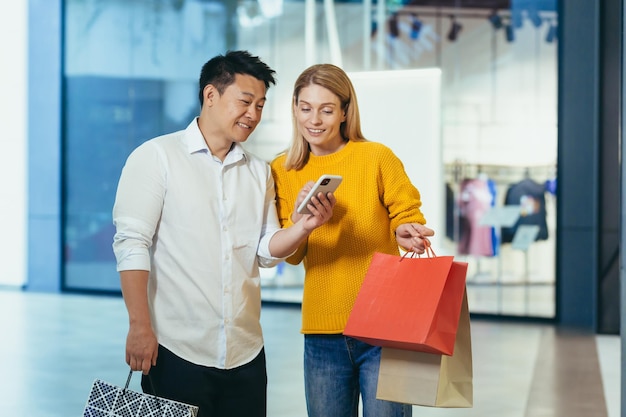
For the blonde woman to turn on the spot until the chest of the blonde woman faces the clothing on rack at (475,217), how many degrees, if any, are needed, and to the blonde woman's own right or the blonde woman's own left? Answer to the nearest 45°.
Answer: approximately 180°

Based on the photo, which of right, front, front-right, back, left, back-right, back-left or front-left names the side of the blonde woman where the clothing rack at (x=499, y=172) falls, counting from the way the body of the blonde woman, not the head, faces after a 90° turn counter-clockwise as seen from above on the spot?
left

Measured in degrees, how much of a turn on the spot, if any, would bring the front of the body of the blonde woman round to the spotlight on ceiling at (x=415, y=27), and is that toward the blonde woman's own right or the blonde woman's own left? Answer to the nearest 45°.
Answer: approximately 180°

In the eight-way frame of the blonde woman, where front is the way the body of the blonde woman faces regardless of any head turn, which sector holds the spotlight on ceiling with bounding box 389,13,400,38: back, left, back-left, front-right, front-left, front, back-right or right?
back

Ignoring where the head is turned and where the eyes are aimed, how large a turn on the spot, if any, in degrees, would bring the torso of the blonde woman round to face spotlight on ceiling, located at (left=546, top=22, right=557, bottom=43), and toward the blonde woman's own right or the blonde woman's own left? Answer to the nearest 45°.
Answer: approximately 180°

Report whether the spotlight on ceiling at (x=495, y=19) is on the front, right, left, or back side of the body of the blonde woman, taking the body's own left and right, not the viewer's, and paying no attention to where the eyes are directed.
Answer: back

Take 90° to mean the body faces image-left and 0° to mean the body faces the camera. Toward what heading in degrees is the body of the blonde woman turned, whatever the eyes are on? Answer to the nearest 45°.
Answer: approximately 0°

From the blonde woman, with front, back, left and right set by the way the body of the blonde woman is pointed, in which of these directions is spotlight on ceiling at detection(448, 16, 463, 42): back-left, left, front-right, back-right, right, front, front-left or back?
back

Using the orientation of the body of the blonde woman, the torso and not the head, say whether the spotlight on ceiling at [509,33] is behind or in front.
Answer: behind
